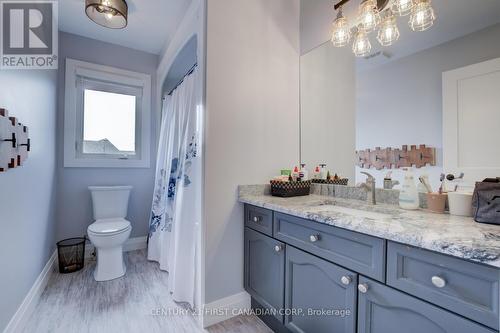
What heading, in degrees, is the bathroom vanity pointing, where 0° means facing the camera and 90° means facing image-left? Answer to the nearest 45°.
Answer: approximately 45°

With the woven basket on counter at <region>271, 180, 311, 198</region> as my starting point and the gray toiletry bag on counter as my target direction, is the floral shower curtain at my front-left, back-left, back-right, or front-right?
back-right

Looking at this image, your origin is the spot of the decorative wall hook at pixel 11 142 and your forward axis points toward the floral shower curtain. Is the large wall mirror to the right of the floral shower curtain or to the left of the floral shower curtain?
right

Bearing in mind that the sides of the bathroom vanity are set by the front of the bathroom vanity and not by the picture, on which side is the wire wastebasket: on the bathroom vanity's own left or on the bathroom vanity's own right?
on the bathroom vanity's own right

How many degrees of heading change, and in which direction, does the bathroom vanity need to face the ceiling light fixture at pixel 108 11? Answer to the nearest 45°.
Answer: approximately 45° to its right

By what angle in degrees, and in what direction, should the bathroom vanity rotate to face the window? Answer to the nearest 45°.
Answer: approximately 45° to its right

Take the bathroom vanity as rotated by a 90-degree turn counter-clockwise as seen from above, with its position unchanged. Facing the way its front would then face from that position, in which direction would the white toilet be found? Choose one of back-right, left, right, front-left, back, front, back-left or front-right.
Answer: back-right
